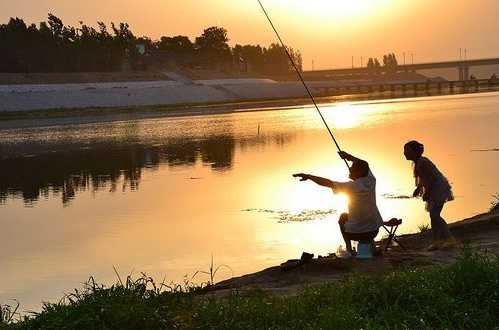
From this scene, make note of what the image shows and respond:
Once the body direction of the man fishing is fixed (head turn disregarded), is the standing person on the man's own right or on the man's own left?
on the man's own right

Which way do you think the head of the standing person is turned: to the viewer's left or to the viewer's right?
to the viewer's left

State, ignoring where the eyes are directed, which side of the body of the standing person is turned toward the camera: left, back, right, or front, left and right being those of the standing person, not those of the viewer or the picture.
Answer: left

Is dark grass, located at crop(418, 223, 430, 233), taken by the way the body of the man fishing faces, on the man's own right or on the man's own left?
on the man's own right

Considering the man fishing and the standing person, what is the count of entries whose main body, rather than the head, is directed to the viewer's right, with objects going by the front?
0

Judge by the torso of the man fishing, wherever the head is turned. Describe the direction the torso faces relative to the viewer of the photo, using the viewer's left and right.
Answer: facing away from the viewer and to the left of the viewer

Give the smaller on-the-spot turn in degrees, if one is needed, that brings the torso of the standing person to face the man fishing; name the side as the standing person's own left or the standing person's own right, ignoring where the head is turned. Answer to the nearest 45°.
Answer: approximately 45° to the standing person's own left
